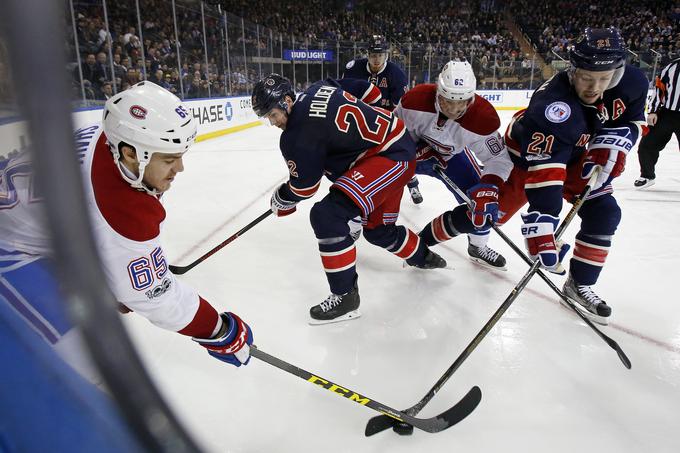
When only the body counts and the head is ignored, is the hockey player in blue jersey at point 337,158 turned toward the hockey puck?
no

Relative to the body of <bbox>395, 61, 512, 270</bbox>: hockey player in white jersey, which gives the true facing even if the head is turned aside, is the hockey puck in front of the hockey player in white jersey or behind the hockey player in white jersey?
in front

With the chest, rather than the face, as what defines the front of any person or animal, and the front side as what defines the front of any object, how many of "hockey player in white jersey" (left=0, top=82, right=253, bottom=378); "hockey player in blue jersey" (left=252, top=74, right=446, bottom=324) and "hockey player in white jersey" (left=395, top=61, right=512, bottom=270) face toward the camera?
1

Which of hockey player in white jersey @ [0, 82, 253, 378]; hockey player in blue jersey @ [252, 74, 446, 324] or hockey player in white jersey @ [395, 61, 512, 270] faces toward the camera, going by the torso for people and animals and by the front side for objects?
hockey player in white jersey @ [395, 61, 512, 270]

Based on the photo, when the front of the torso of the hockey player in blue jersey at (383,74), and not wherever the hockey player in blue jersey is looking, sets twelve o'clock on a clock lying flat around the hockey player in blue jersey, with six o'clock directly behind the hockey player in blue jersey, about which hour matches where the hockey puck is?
The hockey puck is roughly at 12 o'clock from the hockey player in blue jersey.

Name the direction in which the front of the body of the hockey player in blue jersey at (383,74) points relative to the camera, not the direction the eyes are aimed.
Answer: toward the camera

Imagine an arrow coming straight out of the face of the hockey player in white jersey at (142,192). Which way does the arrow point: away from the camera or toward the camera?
toward the camera

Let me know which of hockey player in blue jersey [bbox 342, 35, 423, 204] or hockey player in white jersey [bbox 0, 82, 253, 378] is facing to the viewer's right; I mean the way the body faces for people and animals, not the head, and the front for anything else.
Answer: the hockey player in white jersey

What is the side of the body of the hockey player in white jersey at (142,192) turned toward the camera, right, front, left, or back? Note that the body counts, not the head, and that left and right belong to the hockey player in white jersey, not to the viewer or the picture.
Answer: right

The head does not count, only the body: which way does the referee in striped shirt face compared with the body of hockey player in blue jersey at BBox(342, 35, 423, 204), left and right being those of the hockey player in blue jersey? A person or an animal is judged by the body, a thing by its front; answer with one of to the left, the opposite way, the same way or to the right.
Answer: to the right

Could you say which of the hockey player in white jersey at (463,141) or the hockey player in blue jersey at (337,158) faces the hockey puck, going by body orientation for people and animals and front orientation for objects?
the hockey player in white jersey

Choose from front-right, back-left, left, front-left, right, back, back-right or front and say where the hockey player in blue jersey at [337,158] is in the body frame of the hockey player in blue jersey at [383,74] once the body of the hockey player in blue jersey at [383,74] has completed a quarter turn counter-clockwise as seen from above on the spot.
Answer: right

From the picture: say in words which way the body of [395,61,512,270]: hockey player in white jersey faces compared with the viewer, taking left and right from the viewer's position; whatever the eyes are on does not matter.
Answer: facing the viewer

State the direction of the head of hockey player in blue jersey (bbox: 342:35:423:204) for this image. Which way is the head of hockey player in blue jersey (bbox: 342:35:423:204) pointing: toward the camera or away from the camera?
toward the camera
